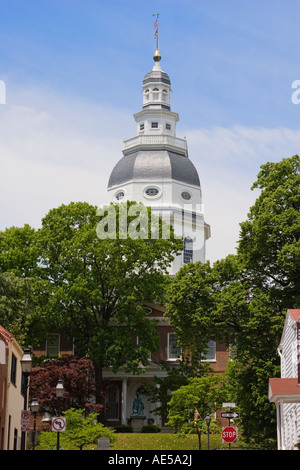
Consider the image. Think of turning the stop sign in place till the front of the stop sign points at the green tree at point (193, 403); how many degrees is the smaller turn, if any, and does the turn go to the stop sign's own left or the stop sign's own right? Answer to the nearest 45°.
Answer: approximately 180°

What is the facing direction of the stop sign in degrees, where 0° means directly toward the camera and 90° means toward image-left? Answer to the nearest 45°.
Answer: approximately 0°

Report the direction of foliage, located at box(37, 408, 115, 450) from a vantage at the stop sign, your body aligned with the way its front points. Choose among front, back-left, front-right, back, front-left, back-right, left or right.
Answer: back-right

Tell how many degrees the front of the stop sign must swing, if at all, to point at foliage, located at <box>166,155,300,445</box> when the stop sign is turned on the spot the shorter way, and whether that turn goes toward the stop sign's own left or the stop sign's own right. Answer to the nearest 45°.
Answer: approximately 180°
